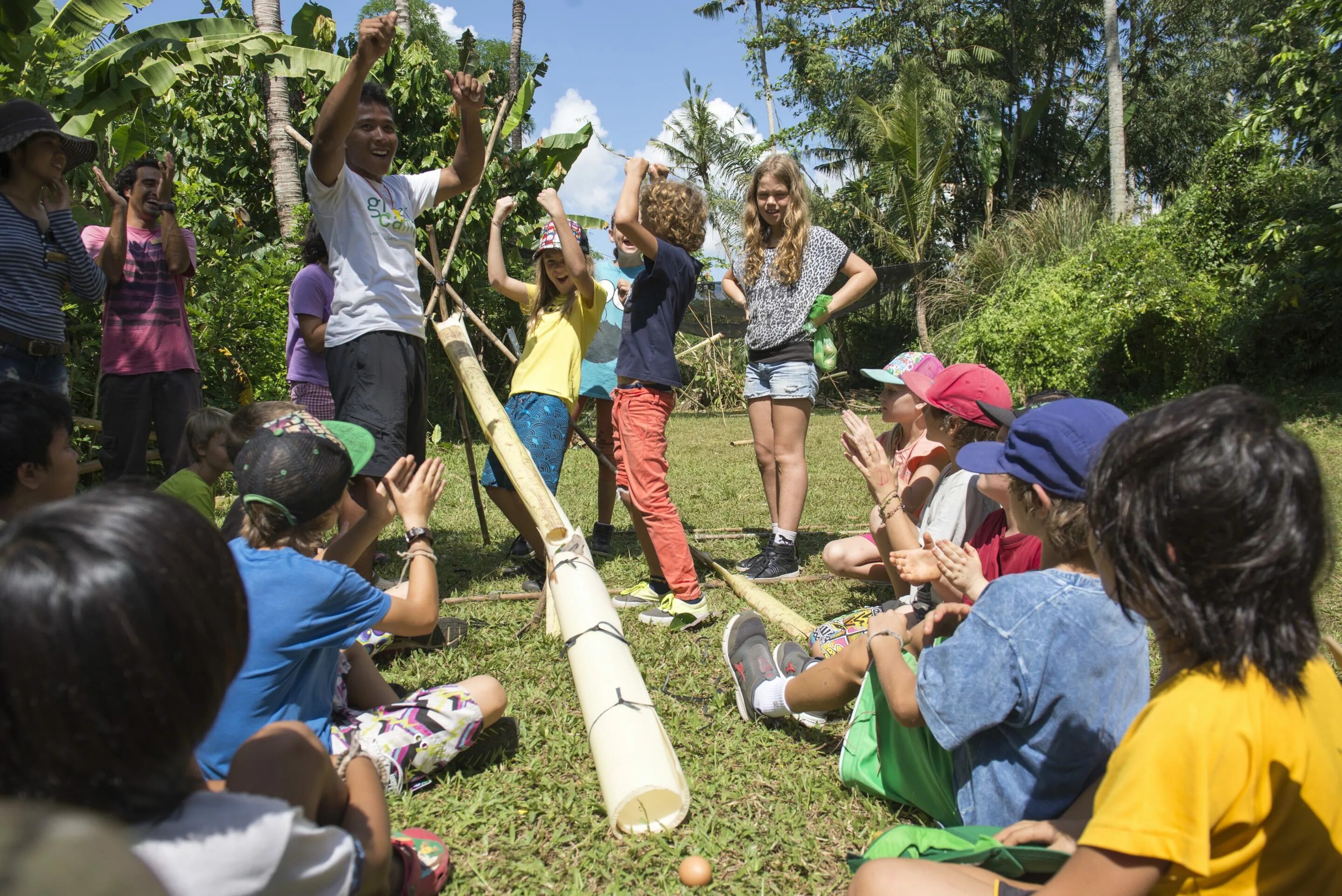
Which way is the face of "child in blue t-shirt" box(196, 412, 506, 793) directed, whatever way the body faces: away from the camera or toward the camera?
away from the camera

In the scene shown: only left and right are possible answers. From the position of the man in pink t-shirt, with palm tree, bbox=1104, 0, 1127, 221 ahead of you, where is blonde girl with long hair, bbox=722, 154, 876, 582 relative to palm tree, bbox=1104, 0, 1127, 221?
right

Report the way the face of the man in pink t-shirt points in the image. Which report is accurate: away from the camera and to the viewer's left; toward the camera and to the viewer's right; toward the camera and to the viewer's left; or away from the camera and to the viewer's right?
toward the camera and to the viewer's right

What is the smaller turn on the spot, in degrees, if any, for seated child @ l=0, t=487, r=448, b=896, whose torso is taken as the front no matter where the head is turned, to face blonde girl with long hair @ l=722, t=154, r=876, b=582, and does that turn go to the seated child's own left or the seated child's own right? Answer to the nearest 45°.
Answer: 0° — they already face them

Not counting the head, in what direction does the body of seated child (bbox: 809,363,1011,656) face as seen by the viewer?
to the viewer's left

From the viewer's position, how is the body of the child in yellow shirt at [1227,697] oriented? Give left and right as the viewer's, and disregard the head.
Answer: facing away from the viewer and to the left of the viewer

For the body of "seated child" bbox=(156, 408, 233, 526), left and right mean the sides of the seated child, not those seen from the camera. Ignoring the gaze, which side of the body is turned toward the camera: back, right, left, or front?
right

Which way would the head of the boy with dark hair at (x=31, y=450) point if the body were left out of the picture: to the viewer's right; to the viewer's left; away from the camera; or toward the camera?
to the viewer's right
